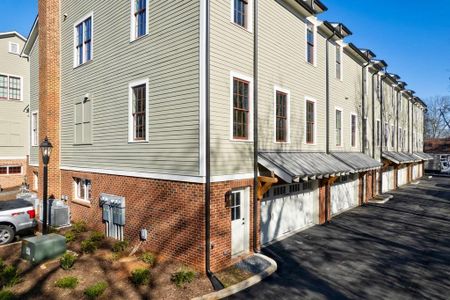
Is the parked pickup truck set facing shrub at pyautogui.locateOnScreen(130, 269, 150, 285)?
no

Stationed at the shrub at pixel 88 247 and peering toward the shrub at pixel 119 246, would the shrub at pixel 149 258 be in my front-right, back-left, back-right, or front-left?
front-right

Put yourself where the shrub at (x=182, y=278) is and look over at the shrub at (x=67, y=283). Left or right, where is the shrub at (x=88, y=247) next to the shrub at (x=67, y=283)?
right

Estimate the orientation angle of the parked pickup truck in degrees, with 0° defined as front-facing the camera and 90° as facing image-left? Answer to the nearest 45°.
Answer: approximately 90°

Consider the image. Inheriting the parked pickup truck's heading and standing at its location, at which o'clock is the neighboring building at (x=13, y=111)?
The neighboring building is roughly at 3 o'clock from the parked pickup truck.

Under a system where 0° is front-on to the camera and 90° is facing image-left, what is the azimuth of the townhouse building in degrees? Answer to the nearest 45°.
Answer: approximately 315°

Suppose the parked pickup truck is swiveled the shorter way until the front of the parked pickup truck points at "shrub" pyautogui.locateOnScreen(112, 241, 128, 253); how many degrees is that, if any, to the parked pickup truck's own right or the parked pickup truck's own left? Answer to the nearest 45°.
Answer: approximately 135° to the parked pickup truck's own left

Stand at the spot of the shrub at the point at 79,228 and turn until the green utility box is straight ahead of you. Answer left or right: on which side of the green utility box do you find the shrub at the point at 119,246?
left

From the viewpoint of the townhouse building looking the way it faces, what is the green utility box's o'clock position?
The green utility box is roughly at 4 o'clock from the townhouse building.

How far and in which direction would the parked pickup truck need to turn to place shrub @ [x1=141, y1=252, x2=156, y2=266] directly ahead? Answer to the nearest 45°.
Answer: approximately 135° to its left
